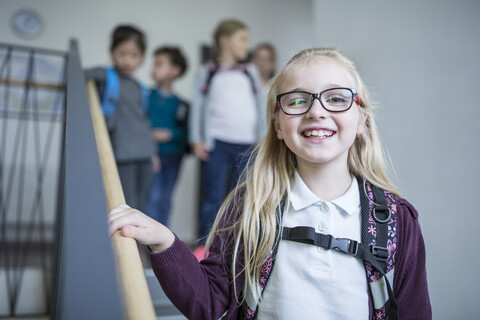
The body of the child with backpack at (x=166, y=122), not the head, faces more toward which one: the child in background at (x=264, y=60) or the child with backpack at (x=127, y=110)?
the child with backpack

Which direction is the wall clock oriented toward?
toward the camera

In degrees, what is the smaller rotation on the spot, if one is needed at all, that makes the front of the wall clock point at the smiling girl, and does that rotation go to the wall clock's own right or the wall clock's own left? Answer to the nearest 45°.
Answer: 0° — it already faces them

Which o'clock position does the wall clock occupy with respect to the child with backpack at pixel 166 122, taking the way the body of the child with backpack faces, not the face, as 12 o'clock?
The wall clock is roughly at 3 o'clock from the child with backpack.

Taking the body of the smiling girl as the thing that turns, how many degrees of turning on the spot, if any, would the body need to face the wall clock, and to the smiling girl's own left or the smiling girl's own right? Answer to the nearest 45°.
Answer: approximately 135° to the smiling girl's own right

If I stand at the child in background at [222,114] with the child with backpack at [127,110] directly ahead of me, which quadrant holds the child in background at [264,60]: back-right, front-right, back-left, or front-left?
back-right

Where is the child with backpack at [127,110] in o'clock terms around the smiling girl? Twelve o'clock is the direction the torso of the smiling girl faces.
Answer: The child with backpack is roughly at 5 o'clock from the smiling girl.

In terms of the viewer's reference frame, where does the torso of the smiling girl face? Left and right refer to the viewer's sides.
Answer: facing the viewer

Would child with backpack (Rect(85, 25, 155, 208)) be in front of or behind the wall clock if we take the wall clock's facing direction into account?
in front

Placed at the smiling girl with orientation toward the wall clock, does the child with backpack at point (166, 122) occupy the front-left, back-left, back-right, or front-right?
front-right

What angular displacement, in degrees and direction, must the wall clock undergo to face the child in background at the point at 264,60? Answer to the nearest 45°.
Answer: approximately 45° to its left

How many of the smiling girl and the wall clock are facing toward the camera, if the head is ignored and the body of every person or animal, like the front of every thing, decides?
2

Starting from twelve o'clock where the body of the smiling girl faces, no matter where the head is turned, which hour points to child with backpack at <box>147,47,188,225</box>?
The child with backpack is roughly at 5 o'clock from the smiling girl.

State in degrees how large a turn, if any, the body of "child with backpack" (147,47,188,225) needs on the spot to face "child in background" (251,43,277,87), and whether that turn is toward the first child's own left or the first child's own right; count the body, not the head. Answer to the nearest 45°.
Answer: approximately 180°

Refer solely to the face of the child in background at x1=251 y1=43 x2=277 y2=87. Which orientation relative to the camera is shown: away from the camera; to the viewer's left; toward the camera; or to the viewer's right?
toward the camera
